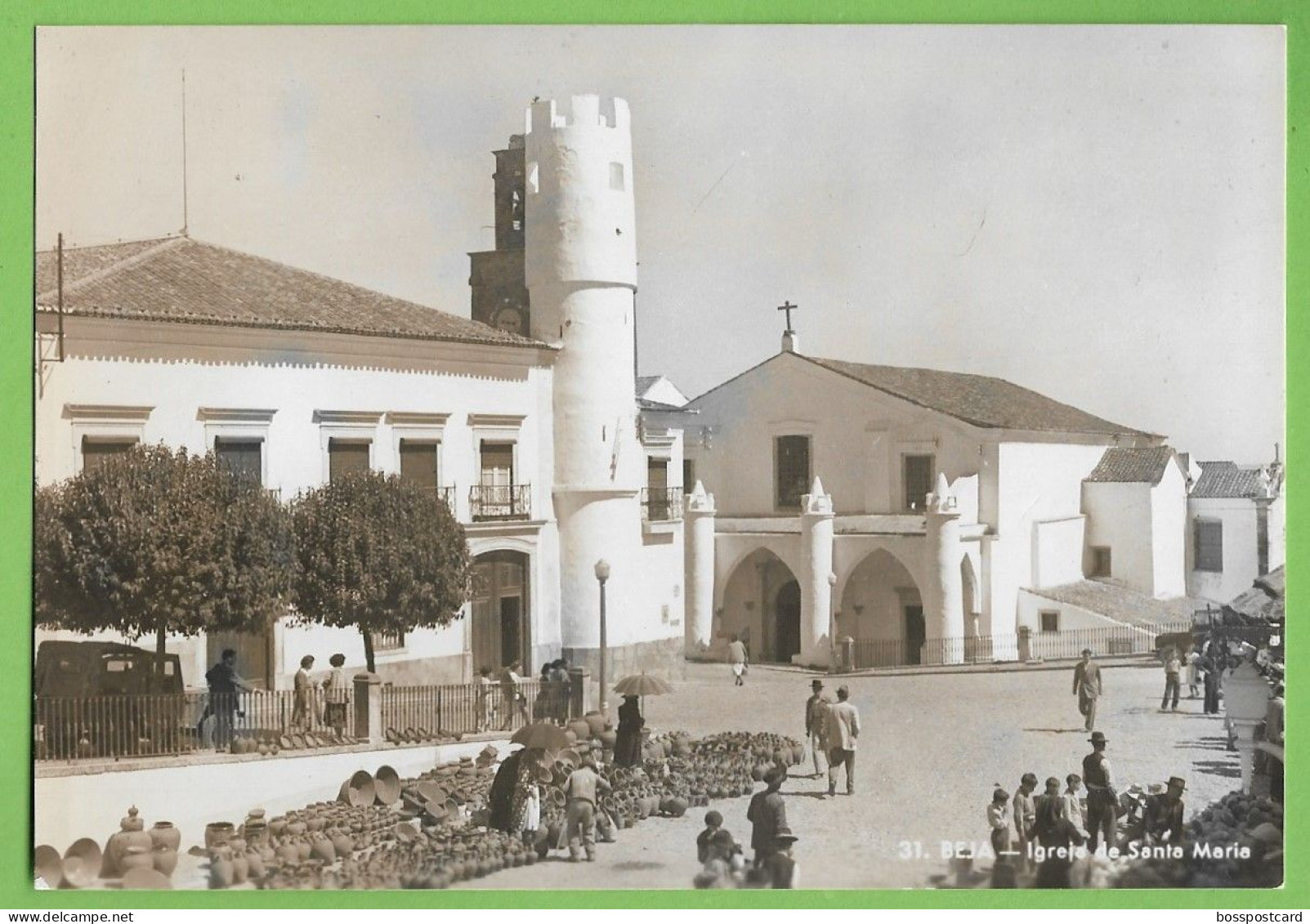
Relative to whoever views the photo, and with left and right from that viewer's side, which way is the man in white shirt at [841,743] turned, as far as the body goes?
facing away from the viewer

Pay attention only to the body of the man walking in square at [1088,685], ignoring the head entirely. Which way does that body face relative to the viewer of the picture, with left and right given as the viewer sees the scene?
facing the viewer

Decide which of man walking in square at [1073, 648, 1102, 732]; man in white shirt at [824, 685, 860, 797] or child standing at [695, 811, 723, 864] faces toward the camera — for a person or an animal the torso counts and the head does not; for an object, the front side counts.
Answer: the man walking in square

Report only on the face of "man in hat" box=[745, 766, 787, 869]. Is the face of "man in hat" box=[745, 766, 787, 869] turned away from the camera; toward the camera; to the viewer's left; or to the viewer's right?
away from the camera

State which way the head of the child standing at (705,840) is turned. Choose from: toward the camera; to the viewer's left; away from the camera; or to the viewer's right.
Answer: away from the camera

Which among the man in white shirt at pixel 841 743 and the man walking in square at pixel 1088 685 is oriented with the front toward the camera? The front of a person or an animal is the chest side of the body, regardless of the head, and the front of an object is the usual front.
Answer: the man walking in square
